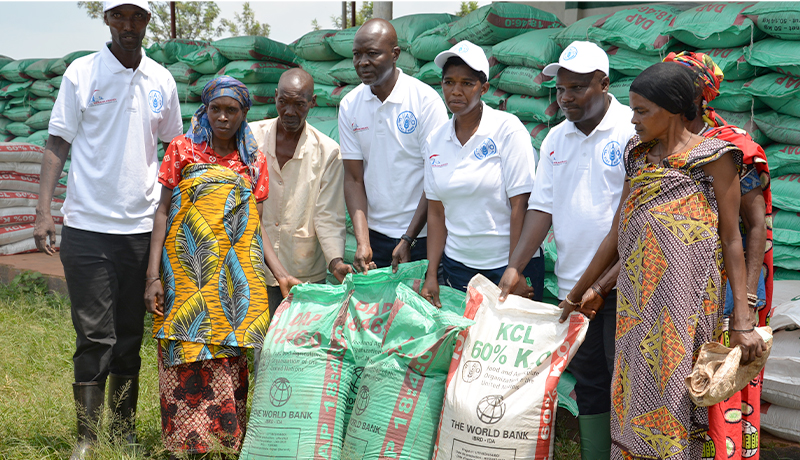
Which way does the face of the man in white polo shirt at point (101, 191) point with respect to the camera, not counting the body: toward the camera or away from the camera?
toward the camera

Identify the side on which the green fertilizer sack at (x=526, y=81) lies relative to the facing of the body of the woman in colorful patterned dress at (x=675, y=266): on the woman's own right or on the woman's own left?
on the woman's own right

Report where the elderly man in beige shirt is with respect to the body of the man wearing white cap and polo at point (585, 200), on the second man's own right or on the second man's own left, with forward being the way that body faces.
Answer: on the second man's own right

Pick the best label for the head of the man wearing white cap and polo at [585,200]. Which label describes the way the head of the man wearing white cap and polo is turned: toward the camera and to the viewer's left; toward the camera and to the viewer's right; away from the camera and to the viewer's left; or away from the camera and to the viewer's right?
toward the camera and to the viewer's left

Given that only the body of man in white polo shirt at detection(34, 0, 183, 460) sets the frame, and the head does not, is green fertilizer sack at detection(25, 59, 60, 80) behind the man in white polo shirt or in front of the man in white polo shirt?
behind

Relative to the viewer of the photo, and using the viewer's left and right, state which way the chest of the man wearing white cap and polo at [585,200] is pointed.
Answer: facing the viewer and to the left of the viewer

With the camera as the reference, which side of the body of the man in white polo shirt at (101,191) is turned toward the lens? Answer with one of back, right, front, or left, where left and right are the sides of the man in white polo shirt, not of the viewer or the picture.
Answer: front

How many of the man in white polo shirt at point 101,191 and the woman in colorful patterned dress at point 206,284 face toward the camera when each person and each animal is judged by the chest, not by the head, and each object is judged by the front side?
2

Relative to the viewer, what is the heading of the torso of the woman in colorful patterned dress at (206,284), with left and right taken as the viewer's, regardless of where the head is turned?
facing the viewer

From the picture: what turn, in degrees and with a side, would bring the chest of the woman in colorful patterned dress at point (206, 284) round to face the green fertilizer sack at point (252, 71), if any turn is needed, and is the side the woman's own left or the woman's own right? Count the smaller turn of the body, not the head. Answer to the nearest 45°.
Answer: approximately 180°

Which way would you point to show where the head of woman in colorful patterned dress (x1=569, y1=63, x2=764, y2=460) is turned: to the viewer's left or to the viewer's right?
to the viewer's left
